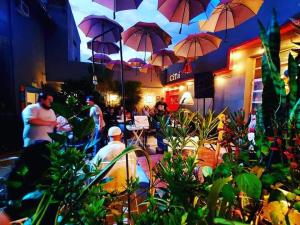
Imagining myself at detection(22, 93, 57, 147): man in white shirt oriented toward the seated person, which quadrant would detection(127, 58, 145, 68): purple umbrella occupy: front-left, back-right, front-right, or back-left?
back-left

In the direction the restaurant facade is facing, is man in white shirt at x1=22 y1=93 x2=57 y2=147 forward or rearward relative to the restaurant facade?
forward

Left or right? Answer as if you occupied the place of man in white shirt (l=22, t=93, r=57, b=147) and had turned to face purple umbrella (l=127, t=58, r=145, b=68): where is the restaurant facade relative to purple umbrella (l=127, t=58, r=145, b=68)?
right

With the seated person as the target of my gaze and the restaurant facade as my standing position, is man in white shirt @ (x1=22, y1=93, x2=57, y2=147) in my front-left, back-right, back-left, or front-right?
front-right

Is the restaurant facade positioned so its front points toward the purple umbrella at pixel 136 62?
no

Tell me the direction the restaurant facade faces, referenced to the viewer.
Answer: facing the viewer and to the left of the viewer

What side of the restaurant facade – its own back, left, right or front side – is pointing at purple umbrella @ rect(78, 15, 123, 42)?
front

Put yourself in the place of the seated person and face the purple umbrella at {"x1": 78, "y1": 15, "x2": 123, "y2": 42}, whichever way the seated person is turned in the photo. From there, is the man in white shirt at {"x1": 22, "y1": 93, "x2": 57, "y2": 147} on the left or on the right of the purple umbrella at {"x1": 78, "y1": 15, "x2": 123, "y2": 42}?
left

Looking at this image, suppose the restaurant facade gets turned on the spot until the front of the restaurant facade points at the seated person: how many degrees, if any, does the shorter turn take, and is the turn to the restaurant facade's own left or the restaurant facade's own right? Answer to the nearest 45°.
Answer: approximately 45° to the restaurant facade's own left
